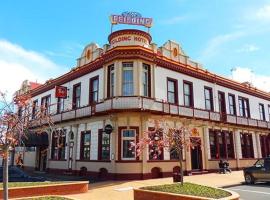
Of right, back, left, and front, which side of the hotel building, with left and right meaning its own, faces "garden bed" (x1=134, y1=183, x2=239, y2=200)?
front

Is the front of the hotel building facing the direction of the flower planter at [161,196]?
yes

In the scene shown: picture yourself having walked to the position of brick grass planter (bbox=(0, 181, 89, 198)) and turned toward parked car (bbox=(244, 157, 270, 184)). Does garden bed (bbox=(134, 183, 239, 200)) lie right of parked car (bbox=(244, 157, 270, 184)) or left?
right

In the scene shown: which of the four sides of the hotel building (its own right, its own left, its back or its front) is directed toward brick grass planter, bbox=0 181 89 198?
front

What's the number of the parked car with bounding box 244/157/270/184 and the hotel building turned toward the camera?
1

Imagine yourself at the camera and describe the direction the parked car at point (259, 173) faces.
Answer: facing to the left of the viewer

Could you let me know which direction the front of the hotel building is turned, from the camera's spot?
facing the viewer

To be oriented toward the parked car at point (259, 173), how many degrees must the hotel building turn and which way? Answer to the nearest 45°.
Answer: approximately 45° to its left

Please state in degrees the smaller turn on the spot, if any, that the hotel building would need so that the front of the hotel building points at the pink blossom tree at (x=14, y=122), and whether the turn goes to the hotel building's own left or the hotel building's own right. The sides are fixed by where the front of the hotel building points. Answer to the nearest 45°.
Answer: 0° — it already faces it

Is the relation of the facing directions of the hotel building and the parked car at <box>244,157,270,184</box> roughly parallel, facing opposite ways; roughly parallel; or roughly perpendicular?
roughly perpendicular

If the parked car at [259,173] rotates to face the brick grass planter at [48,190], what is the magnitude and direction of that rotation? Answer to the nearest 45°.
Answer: approximately 45° to its left
